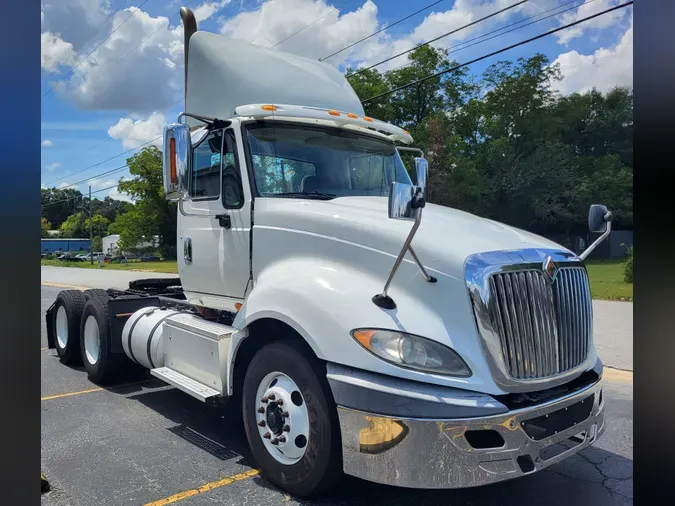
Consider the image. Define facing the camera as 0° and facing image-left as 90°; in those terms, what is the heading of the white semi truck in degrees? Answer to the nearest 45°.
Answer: approximately 315°

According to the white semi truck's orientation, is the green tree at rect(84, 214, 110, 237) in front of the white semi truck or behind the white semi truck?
behind

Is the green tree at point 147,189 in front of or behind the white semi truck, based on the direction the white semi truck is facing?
behind

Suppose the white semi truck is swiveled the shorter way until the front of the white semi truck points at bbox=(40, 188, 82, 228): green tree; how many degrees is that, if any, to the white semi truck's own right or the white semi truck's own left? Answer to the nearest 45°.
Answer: approximately 135° to the white semi truck's own right

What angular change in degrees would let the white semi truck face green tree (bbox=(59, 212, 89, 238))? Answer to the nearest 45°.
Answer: approximately 180°

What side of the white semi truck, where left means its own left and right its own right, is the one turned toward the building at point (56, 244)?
back

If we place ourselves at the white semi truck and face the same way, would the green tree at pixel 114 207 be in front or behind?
behind
